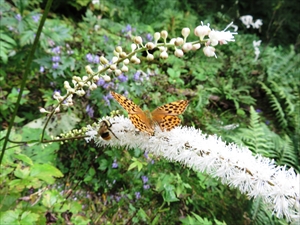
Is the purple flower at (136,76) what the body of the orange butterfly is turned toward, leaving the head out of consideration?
yes

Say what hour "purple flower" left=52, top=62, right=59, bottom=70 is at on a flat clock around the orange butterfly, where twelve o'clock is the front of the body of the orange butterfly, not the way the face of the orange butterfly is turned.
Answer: The purple flower is roughly at 11 o'clock from the orange butterfly.

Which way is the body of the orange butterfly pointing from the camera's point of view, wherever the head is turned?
away from the camera
